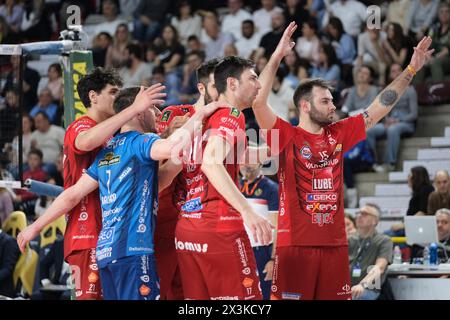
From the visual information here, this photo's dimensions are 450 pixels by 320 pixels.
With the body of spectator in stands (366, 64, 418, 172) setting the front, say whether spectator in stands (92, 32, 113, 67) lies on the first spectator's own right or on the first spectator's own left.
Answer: on the first spectator's own right

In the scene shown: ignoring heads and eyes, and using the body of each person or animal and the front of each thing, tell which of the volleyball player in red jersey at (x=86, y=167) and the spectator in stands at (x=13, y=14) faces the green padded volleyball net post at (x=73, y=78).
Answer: the spectator in stands

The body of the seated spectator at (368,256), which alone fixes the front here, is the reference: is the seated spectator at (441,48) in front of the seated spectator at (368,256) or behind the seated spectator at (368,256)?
behind

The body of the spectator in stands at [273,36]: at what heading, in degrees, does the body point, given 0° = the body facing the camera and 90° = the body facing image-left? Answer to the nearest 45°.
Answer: approximately 45°

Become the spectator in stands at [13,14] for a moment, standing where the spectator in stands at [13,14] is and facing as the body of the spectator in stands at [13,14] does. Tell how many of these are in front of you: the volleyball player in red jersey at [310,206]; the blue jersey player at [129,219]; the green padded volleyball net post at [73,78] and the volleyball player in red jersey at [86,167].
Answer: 4

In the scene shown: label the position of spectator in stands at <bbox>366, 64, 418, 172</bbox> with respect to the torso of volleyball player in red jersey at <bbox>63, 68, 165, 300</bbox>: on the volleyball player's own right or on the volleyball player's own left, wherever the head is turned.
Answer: on the volleyball player's own left

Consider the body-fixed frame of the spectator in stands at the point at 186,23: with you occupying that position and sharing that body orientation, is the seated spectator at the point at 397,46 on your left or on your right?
on your left

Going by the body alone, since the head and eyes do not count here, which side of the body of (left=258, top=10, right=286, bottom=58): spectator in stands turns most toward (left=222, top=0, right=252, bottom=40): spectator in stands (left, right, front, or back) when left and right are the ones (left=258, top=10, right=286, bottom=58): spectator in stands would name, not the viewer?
right

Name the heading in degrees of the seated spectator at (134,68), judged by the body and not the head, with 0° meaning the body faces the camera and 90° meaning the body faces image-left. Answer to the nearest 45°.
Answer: approximately 45°
